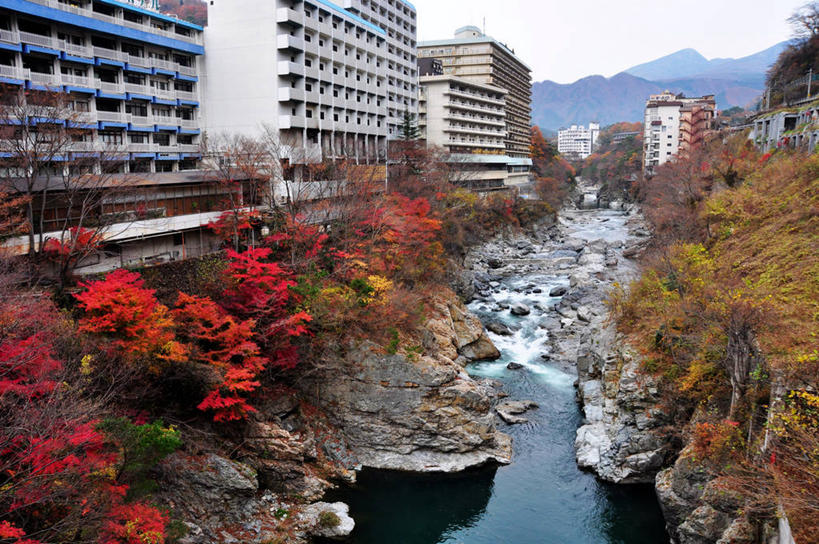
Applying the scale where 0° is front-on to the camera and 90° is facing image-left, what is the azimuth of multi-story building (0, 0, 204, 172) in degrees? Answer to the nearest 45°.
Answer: approximately 315°

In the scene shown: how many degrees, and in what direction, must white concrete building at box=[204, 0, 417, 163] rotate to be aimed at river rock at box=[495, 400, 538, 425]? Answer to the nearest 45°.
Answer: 0° — it already faces it

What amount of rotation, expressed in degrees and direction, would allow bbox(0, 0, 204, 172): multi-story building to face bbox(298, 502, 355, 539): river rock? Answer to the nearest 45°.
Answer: approximately 45° to its right

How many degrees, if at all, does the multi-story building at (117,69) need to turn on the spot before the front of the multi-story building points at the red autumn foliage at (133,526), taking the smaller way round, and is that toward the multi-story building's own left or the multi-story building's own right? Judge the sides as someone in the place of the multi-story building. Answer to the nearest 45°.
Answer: approximately 45° to the multi-story building's own right

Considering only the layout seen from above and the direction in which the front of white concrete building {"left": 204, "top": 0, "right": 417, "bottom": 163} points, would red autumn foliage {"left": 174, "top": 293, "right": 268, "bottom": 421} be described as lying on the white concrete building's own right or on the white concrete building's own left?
on the white concrete building's own right

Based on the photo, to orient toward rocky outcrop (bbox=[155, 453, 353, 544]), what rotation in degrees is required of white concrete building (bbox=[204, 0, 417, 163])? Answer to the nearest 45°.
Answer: approximately 45° to its right

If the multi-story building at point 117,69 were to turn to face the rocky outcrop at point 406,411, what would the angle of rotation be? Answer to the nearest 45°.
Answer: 0° — it already faces it
